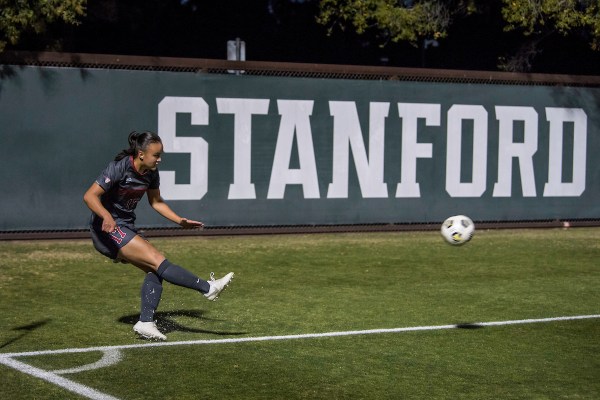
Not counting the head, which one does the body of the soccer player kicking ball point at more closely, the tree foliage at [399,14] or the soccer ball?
the soccer ball

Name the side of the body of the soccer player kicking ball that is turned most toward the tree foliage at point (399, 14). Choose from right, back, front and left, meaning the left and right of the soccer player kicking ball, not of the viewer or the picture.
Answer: left

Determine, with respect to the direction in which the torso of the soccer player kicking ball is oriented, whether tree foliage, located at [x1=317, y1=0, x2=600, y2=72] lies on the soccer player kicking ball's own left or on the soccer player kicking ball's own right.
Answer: on the soccer player kicking ball's own left

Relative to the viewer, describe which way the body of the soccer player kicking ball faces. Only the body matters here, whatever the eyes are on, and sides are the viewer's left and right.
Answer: facing the viewer and to the right of the viewer

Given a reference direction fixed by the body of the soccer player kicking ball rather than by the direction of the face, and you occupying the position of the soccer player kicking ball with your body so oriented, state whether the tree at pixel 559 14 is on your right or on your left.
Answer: on your left

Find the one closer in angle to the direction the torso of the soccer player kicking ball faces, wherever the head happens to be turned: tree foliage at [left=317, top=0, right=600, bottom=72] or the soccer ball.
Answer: the soccer ball
